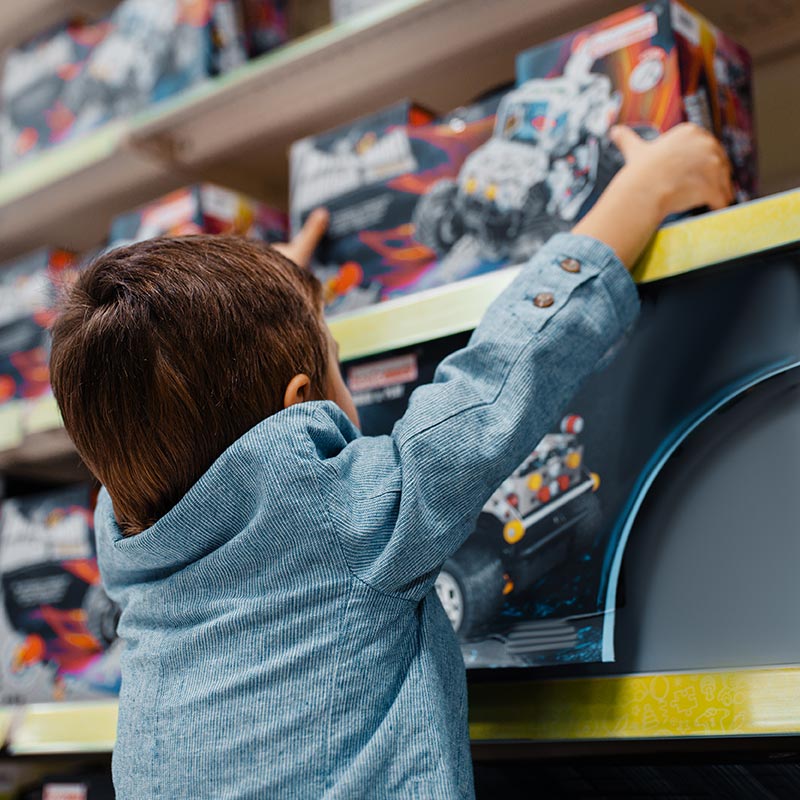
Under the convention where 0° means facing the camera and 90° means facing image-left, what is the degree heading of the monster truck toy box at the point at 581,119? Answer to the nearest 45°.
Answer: approximately 45°

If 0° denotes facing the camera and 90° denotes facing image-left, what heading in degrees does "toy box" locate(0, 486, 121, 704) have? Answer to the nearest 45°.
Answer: approximately 0°

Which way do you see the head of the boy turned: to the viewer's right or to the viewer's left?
to the viewer's right

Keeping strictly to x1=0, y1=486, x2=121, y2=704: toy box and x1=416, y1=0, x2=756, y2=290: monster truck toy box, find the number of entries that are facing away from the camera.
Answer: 0
